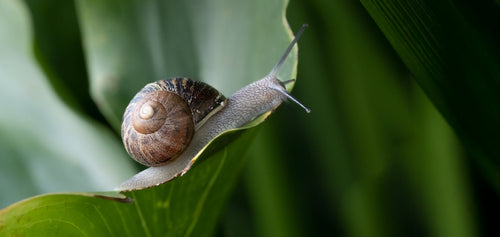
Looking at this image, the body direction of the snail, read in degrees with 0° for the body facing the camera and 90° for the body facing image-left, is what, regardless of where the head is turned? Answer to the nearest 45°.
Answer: approximately 270°
